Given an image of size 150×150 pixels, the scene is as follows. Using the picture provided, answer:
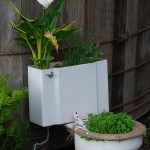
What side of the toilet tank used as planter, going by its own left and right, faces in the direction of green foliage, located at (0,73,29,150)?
right

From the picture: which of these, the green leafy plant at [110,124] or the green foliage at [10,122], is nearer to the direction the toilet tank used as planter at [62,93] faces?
the green leafy plant

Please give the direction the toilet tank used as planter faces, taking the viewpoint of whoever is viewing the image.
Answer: facing the viewer and to the right of the viewer

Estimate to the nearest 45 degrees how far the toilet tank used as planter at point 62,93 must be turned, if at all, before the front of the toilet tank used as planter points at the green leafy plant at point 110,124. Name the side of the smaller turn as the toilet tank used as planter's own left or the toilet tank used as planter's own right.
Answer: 0° — it already faces it
